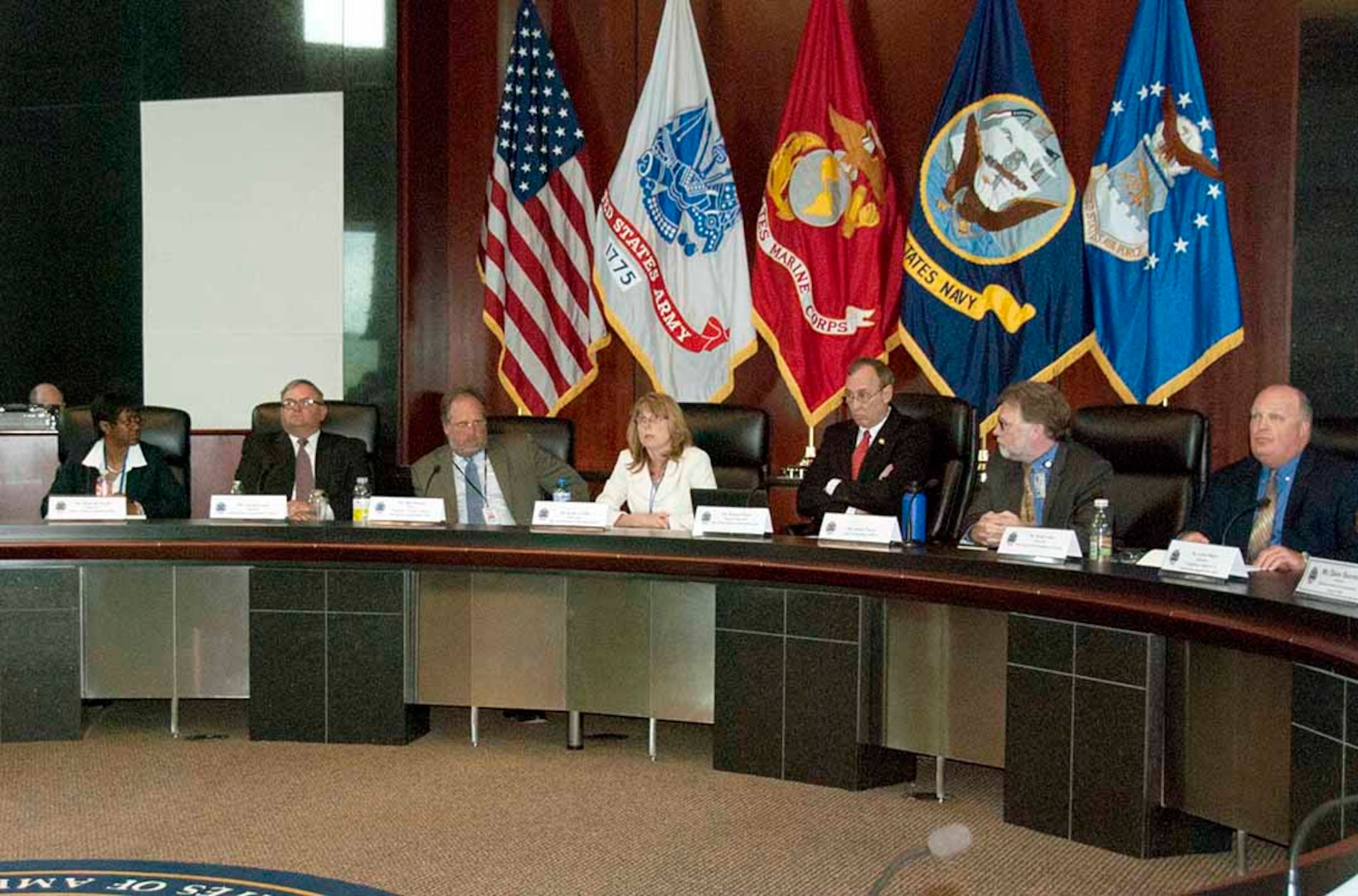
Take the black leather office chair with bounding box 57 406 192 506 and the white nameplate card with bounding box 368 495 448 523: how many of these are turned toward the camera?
2

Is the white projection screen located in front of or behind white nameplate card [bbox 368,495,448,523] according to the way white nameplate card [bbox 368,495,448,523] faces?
behind

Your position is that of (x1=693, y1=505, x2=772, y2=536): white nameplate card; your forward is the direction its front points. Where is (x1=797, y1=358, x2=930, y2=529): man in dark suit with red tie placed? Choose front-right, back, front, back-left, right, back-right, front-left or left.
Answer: back-left

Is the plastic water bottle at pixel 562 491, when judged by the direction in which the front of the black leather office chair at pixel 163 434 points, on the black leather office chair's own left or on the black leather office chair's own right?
on the black leather office chair's own left

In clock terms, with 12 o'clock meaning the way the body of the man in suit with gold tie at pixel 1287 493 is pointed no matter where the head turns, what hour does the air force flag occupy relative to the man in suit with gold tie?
The air force flag is roughly at 4 o'clock from the man in suit with gold tie.

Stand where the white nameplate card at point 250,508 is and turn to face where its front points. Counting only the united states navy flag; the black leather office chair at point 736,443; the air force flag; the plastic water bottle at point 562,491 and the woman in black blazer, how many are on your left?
4
